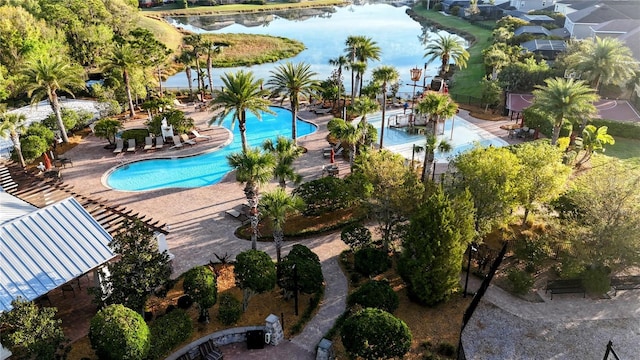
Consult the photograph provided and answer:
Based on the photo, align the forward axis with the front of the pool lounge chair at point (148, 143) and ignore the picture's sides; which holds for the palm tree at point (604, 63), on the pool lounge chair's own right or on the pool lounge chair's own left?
on the pool lounge chair's own left

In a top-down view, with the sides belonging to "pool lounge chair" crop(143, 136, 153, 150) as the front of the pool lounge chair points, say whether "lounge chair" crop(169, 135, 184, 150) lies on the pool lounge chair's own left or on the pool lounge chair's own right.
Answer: on the pool lounge chair's own left

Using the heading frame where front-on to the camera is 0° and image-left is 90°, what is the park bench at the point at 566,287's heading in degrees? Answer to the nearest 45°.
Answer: approximately 0°

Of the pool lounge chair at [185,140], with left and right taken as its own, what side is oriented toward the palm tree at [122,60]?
back

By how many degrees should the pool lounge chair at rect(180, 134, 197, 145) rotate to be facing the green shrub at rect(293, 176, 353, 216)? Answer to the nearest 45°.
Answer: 0° — it already faces it

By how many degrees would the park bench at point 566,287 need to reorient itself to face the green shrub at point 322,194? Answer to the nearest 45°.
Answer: approximately 90° to its right

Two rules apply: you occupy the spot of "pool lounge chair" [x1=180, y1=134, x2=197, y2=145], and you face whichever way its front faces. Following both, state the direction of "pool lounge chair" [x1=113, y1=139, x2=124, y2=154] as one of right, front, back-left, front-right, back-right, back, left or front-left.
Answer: back-right

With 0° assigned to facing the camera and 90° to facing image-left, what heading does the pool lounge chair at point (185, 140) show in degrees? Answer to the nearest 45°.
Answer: approximately 315°

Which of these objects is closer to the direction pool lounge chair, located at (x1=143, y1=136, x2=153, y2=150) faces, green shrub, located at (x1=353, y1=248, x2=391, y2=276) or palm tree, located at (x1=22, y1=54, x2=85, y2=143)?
the green shrub

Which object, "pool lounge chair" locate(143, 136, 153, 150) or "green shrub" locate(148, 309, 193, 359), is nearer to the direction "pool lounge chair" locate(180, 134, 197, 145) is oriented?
the green shrub

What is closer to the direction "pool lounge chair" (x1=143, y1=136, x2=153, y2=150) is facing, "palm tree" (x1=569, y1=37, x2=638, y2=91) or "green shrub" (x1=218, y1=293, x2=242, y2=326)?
the green shrub

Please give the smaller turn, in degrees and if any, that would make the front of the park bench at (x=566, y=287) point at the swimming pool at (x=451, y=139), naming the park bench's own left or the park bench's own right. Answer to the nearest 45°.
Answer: approximately 135° to the park bench's own right

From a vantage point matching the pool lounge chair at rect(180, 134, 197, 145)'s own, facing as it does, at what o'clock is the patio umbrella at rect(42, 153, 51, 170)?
The patio umbrella is roughly at 4 o'clock from the pool lounge chair.
